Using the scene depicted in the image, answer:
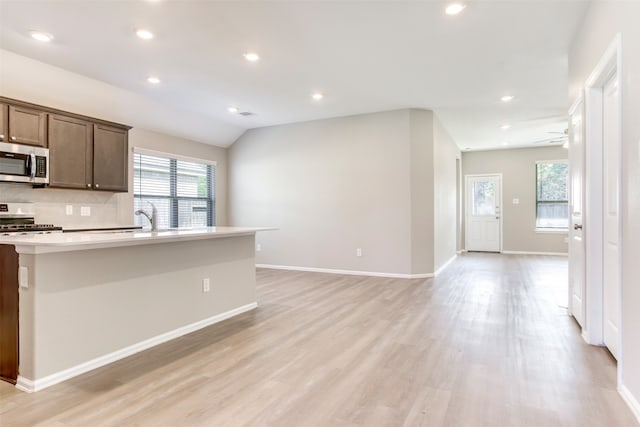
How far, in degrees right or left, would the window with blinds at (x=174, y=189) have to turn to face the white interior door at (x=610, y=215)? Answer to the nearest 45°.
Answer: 0° — it already faces it

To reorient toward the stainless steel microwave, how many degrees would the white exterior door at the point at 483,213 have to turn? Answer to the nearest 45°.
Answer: approximately 45° to its right

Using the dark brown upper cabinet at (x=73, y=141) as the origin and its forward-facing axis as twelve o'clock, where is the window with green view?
The window with green view is roughly at 11 o'clock from the dark brown upper cabinet.

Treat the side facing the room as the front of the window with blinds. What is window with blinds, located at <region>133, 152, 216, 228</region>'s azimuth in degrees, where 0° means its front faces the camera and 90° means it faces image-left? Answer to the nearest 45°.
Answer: approximately 315°

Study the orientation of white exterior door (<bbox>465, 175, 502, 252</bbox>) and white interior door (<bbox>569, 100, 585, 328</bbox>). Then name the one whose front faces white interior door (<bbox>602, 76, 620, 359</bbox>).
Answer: white exterior door (<bbox>465, 175, 502, 252</bbox>)

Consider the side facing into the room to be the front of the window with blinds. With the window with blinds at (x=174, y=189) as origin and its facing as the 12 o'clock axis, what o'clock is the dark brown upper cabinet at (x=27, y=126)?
The dark brown upper cabinet is roughly at 3 o'clock from the window with blinds.

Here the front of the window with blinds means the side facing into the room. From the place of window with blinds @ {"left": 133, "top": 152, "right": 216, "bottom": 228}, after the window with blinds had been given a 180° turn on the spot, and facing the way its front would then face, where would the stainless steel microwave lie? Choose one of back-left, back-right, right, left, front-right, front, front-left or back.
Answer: left
